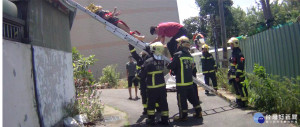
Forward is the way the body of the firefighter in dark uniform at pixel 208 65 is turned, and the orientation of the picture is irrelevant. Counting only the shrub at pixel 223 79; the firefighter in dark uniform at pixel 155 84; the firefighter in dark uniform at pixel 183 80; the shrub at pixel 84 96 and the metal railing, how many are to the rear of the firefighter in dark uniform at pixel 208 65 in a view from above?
1

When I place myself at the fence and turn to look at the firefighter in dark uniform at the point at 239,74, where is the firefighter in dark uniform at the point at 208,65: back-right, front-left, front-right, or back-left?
front-right

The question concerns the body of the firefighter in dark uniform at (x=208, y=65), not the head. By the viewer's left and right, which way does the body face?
facing the viewer and to the left of the viewer

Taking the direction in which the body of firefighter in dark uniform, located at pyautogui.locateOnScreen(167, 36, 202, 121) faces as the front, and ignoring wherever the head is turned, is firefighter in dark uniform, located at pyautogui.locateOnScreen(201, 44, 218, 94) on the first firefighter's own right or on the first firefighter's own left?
on the first firefighter's own right

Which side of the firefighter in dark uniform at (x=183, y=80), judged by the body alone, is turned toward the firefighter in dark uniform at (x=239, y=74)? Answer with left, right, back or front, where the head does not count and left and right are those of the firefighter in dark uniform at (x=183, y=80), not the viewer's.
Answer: right

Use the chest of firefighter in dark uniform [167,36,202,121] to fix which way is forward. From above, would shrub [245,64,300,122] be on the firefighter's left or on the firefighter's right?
on the firefighter's right

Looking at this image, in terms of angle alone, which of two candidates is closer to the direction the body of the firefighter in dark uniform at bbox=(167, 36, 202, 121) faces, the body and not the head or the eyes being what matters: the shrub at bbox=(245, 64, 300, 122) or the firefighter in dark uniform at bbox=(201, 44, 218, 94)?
the firefighter in dark uniform

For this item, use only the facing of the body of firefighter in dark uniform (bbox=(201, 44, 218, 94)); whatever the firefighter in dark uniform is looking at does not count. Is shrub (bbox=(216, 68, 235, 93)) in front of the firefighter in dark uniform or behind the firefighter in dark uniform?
behind

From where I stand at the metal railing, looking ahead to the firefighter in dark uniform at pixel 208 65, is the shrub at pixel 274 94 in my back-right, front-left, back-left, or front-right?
front-right

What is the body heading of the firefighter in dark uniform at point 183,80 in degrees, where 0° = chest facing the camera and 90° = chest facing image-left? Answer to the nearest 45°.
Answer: approximately 135°

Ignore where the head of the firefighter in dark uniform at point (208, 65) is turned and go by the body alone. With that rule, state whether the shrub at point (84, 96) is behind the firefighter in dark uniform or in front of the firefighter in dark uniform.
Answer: in front

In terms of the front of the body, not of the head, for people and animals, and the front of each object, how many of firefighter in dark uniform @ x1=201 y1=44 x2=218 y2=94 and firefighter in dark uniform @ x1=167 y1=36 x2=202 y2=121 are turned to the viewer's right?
0

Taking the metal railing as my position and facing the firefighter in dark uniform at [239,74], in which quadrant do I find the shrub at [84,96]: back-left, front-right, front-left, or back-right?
front-left
